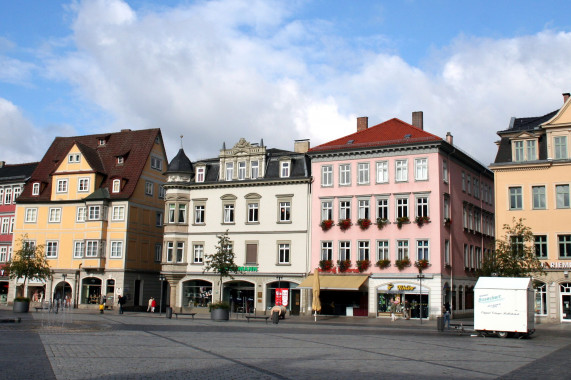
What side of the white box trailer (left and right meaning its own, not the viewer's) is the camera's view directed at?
left

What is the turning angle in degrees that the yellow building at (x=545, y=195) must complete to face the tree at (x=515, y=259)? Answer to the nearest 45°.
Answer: approximately 45° to its right

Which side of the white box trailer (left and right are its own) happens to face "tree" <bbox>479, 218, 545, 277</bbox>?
right
